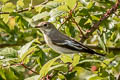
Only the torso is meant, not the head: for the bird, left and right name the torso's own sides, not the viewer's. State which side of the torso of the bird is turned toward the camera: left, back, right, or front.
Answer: left

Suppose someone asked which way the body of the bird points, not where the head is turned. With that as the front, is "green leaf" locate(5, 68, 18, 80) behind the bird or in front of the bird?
in front

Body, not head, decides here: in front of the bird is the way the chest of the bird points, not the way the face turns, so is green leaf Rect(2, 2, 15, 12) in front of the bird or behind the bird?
in front

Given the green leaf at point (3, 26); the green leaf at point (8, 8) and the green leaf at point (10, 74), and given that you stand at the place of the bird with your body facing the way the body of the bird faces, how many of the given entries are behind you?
0

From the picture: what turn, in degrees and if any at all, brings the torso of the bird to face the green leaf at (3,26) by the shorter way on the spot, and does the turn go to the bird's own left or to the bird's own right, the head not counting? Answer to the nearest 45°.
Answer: approximately 45° to the bird's own right
